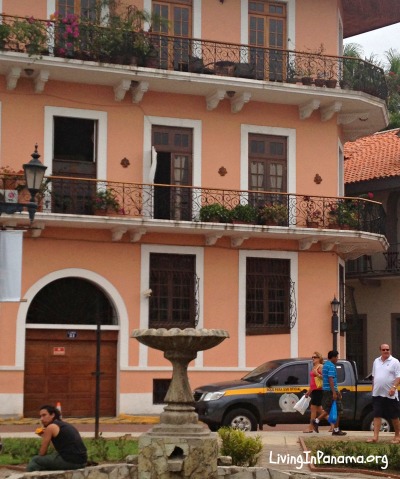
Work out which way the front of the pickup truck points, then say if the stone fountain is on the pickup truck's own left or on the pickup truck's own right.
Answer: on the pickup truck's own left

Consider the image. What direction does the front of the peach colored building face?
toward the camera

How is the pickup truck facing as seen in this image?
to the viewer's left

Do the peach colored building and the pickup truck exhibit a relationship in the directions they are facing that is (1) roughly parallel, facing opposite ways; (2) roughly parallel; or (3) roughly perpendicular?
roughly perpendicular

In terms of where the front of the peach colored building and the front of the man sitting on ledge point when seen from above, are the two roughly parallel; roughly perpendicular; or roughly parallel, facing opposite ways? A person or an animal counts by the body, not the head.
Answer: roughly perpendicular

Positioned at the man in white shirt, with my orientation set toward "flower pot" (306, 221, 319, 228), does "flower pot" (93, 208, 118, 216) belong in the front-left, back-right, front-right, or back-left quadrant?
front-left

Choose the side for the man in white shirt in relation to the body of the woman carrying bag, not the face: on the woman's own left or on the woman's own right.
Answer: on the woman's own left
